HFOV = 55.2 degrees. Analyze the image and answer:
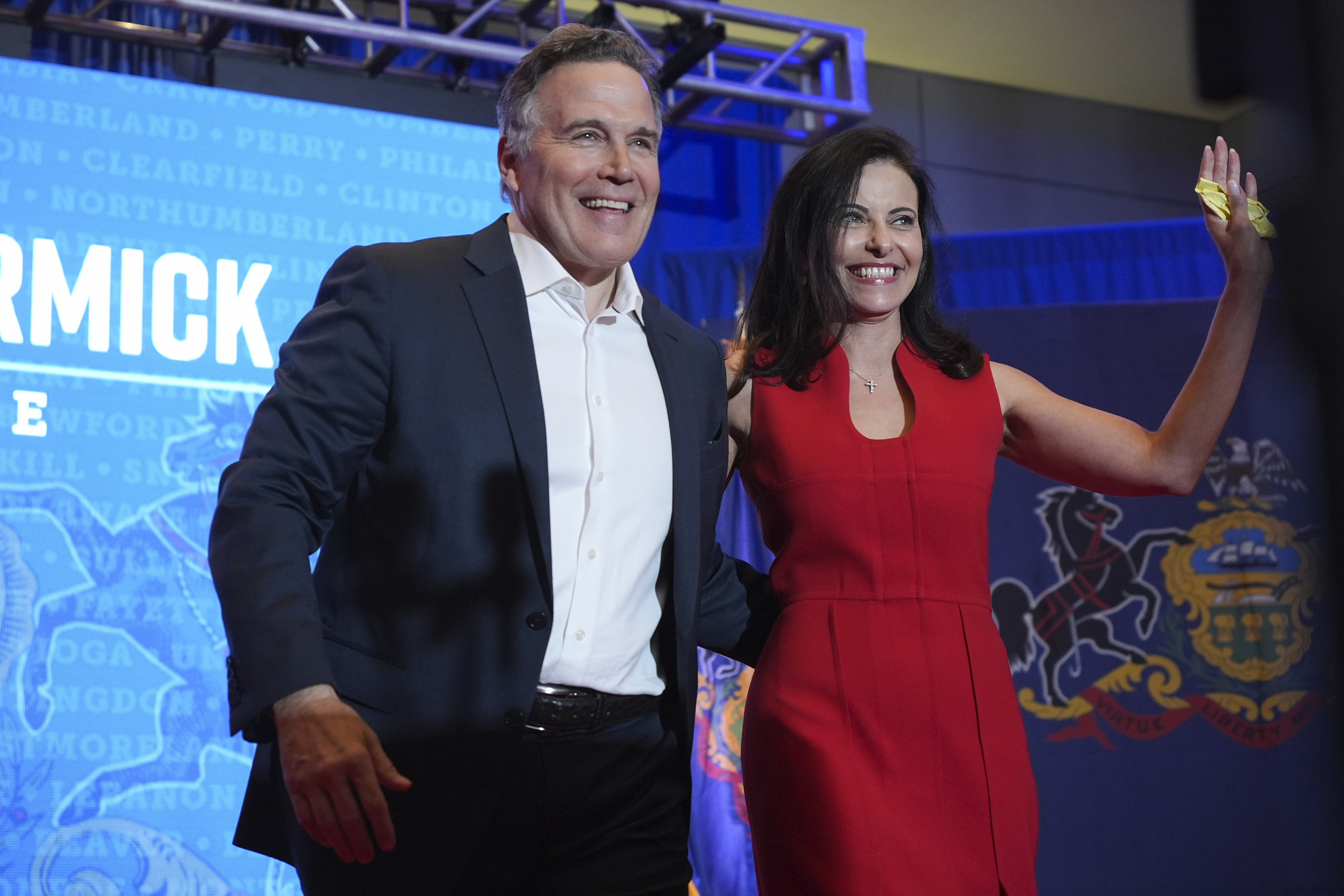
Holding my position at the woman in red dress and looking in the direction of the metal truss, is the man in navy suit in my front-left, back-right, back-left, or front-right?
back-left

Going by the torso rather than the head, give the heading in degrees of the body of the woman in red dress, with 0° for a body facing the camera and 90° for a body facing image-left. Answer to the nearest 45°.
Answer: approximately 0°

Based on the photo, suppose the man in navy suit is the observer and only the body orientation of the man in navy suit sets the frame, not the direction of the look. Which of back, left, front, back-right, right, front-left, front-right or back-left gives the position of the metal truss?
back-left

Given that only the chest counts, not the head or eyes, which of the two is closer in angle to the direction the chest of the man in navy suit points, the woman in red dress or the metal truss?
the woman in red dress

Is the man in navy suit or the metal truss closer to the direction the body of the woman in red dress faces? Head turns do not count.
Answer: the man in navy suit

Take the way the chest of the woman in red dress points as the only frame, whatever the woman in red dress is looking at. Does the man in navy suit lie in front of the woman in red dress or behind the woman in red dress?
in front

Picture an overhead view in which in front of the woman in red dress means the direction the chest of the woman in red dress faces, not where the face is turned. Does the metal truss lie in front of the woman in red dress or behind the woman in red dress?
behind

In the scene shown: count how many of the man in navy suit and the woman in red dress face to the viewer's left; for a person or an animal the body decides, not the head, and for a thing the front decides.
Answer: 0
